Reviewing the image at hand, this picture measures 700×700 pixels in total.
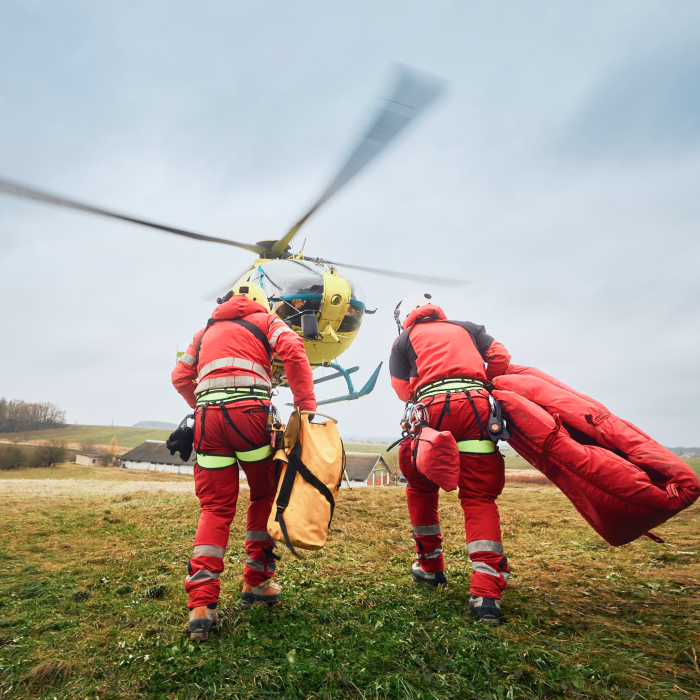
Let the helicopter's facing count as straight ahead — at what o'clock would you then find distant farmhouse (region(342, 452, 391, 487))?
The distant farmhouse is roughly at 8 o'clock from the helicopter.

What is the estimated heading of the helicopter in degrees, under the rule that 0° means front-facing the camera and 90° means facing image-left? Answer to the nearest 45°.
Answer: approximately 315°

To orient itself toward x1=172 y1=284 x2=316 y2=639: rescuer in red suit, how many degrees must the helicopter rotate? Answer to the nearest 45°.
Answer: approximately 45° to its right

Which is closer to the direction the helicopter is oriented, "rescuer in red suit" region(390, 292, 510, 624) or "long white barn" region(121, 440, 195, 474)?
the rescuer in red suit

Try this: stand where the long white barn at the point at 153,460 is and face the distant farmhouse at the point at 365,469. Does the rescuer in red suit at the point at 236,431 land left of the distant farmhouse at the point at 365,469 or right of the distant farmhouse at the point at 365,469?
right

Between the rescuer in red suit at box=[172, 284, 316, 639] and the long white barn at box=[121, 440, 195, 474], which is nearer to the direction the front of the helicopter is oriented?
the rescuer in red suit

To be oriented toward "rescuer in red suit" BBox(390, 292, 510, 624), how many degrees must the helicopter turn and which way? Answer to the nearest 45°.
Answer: approximately 45° to its right

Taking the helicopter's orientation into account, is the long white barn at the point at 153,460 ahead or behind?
behind

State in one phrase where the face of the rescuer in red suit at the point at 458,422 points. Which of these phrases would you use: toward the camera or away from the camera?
away from the camera

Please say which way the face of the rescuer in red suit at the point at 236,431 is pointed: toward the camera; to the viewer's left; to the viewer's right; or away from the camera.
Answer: away from the camera
